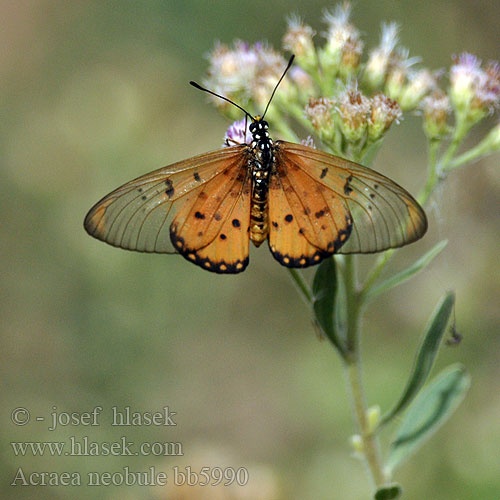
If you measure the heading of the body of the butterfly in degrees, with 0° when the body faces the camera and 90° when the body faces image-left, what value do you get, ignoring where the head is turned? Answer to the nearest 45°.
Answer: approximately 180°
